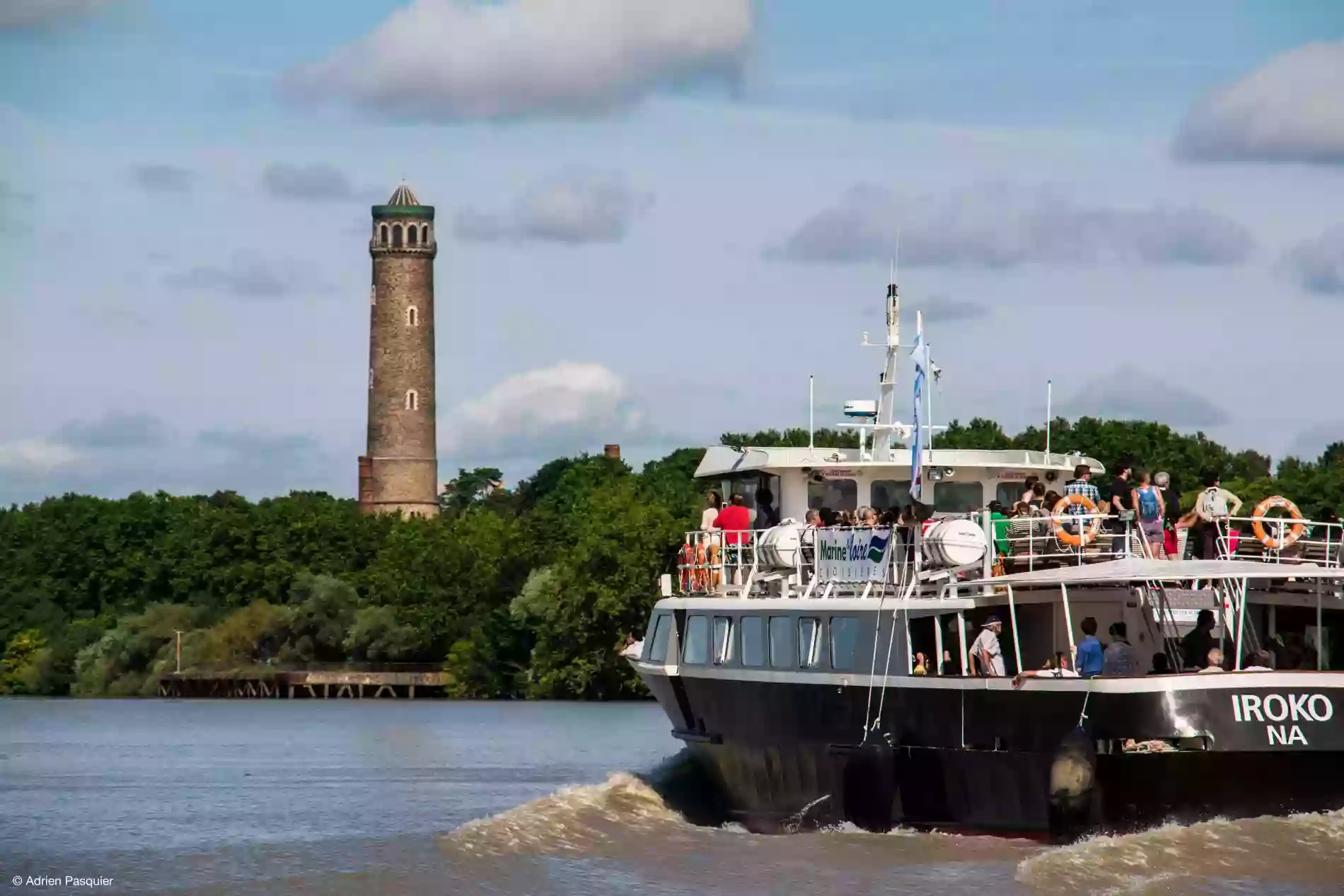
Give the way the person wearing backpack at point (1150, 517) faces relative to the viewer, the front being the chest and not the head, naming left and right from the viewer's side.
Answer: facing away from the viewer

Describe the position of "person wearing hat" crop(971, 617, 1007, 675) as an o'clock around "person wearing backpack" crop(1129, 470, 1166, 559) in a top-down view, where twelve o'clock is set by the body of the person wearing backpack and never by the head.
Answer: The person wearing hat is roughly at 8 o'clock from the person wearing backpack.

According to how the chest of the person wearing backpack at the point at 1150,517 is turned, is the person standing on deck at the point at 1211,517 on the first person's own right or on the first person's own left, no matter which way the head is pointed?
on the first person's own right

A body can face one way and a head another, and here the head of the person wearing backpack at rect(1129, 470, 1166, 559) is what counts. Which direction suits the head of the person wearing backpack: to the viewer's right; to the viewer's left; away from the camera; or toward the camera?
away from the camera

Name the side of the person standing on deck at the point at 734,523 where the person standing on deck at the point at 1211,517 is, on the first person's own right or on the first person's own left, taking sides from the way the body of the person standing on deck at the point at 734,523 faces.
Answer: on the first person's own right

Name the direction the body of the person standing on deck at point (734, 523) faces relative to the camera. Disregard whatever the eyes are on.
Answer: away from the camera

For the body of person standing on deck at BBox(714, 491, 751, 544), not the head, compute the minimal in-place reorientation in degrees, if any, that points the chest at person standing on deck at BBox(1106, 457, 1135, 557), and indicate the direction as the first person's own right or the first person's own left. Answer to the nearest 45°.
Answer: approximately 135° to the first person's own right

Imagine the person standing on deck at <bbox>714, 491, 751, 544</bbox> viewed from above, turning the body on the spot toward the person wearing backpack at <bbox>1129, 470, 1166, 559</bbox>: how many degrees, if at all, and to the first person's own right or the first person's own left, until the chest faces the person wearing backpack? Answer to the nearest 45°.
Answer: approximately 135° to the first person's own right

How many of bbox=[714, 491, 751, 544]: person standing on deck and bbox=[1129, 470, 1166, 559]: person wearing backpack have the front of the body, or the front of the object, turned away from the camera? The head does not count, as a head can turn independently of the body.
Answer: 2
